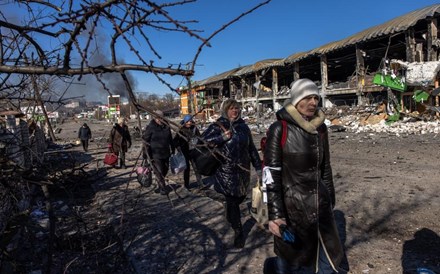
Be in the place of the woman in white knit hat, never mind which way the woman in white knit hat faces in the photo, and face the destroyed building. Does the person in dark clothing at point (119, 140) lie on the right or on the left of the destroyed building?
left

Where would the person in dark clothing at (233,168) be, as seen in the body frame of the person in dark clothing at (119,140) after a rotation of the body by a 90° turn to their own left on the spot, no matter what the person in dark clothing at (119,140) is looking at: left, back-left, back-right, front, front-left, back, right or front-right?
right

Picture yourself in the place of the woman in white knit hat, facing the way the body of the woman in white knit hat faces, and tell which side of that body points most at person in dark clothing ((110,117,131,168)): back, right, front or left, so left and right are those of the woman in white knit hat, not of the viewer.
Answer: back

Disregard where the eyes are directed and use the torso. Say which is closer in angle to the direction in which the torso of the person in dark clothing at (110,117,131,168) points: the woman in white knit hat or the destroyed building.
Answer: the woman in white knit hat

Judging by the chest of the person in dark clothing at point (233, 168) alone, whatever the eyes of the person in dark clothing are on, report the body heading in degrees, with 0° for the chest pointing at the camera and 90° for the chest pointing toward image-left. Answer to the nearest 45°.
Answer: approximately 315°

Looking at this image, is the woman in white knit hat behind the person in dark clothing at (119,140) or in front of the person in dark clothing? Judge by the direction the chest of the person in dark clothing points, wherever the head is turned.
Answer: in front

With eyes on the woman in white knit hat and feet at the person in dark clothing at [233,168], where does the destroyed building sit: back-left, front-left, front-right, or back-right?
back-left

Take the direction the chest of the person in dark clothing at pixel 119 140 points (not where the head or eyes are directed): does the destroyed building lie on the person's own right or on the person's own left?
on the person's own left

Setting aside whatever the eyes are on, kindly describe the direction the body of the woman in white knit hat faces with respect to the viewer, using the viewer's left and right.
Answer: facing the viewer and to the right of the viewer

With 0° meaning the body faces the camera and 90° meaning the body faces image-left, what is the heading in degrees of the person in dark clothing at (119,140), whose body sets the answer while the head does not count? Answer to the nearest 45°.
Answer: approximately 0°
